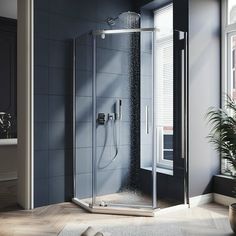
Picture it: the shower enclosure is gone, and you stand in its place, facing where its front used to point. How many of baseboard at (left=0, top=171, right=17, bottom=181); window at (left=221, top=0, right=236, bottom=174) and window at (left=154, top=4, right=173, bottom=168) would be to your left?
2

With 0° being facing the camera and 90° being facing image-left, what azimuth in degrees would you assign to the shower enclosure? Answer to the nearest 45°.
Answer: approximately 0°

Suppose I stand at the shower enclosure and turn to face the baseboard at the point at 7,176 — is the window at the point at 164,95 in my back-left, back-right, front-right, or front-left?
back-right

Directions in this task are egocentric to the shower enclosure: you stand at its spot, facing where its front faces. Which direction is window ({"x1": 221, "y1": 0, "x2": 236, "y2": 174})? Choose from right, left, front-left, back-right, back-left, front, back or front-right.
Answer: left

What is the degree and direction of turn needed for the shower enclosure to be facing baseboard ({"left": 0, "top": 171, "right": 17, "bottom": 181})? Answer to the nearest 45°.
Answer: approximately 135° to its right

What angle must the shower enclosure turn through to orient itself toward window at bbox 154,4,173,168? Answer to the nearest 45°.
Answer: approximately 90° to its left
